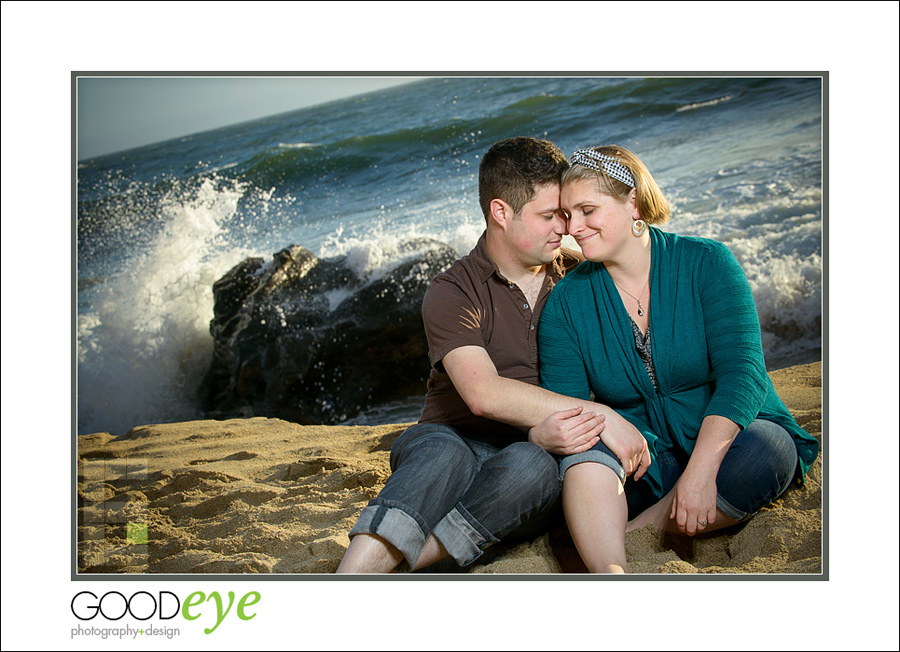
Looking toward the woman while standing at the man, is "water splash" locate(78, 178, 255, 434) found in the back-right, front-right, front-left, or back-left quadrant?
back-left

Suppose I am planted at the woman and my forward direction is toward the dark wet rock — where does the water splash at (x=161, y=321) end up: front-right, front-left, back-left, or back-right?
front-left

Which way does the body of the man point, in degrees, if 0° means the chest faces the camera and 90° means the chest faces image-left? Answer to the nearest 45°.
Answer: approximately 315°

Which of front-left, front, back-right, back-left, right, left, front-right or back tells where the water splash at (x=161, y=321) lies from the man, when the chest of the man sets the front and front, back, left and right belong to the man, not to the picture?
back

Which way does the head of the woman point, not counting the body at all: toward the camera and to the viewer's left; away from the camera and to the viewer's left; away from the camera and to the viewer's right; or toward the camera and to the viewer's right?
toward the camera and to the viewer's left

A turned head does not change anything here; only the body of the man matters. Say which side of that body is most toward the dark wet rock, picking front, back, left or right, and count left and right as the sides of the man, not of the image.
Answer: back
